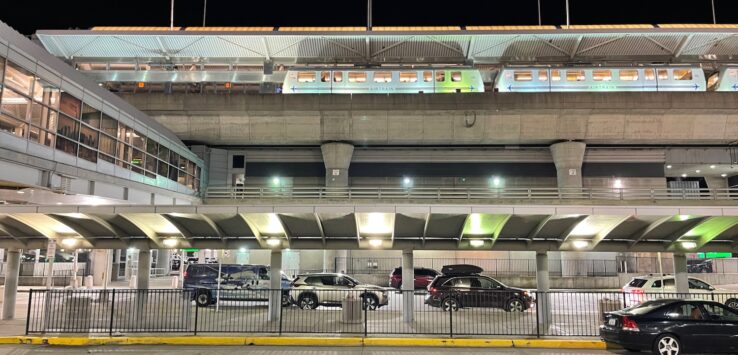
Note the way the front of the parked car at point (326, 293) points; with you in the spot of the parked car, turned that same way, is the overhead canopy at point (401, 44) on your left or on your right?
on your left

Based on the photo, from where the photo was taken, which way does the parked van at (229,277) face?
to the viewer's right

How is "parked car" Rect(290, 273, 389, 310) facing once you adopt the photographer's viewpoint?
facing to the right of the viewer

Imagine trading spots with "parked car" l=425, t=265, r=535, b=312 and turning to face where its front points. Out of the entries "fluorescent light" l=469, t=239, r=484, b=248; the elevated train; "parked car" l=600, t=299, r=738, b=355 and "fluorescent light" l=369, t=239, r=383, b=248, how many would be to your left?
1

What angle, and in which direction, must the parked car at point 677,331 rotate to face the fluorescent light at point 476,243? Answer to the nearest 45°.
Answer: approximately 90° to its left

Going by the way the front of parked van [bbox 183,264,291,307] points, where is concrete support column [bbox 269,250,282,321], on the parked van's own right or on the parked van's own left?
on the parked van's own right

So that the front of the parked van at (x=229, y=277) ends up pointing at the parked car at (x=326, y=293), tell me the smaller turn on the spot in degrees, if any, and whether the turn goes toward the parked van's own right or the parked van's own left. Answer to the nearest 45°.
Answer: approximately 45° to the parked van's own right

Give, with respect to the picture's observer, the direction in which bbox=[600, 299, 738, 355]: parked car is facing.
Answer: facing away from the viewer and to the right of the viewer

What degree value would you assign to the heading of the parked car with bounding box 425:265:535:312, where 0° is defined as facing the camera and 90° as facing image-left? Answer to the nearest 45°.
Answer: approximately 270°

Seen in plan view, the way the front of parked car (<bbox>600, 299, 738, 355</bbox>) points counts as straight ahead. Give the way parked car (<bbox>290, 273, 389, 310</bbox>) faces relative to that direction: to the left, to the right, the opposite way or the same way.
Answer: the same way

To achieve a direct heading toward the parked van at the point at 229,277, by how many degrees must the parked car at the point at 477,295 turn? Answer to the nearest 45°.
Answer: approximately 180°

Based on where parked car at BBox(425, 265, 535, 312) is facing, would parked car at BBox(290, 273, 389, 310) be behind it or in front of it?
behind
